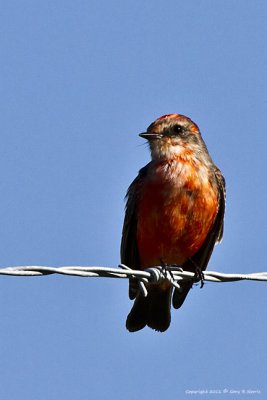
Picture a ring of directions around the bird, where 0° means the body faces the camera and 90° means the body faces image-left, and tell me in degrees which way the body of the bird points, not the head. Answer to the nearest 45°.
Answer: approximately 0°
